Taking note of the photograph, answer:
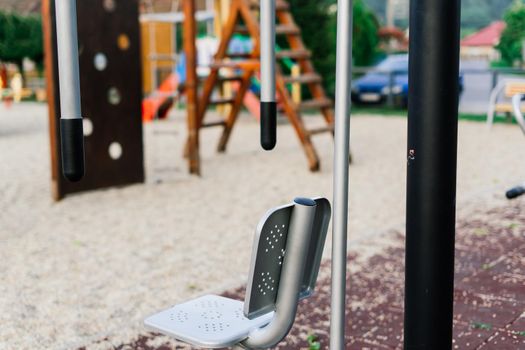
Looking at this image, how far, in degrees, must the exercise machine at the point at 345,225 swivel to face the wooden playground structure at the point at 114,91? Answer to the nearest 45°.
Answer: approximately 45° to its right

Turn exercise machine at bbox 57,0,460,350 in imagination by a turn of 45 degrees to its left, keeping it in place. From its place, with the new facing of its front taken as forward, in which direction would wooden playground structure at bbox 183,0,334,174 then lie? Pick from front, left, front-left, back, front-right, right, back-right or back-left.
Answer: right

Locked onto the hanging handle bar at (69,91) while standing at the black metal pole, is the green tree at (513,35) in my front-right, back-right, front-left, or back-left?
back-right

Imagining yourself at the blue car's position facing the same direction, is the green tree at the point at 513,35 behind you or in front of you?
behind

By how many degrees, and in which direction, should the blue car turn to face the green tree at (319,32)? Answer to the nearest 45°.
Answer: approximately 45° to its right

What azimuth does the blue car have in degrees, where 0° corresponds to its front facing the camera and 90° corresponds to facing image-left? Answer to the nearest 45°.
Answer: approximately 45°
